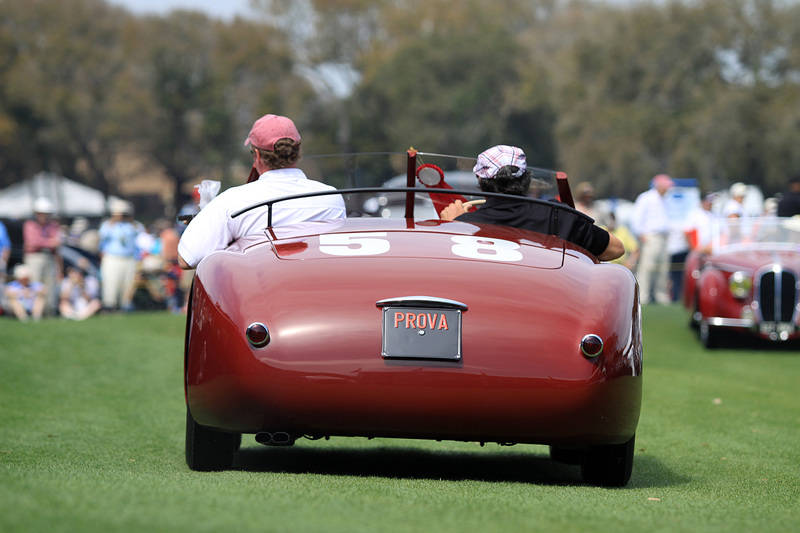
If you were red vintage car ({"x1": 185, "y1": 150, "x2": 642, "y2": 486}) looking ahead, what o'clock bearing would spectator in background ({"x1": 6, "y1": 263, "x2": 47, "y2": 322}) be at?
The spectator in background is roughly at 11 o'clock from the red vintage car.

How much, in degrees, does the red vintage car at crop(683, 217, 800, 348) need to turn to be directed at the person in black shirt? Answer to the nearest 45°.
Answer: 0° — it already faces them

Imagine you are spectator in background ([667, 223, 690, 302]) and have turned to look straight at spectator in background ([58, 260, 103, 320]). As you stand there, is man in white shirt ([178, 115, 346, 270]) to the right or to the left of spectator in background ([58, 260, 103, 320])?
left

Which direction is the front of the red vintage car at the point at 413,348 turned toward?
away from the camera

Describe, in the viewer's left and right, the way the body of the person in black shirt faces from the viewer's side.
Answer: facing away from the viewer
